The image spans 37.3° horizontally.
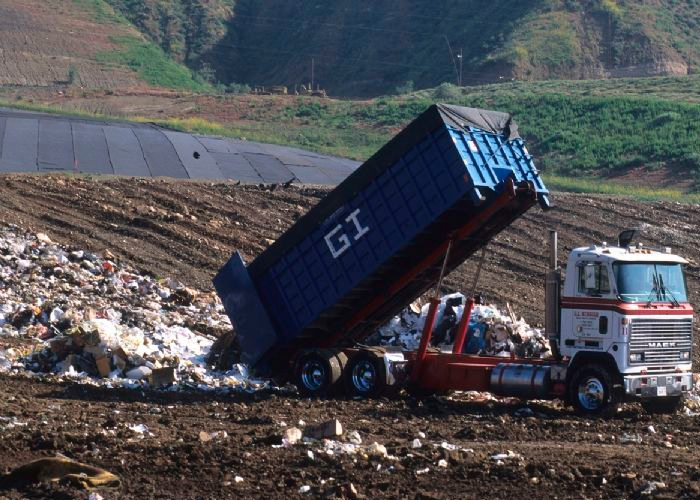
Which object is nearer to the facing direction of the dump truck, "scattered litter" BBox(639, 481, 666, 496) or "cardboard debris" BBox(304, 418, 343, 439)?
the scattered litter

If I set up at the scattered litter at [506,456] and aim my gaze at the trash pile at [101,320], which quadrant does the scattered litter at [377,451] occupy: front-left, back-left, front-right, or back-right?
front-left

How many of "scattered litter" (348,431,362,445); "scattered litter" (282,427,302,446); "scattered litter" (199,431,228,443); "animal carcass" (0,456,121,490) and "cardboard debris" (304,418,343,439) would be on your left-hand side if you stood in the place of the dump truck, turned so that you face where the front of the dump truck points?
0

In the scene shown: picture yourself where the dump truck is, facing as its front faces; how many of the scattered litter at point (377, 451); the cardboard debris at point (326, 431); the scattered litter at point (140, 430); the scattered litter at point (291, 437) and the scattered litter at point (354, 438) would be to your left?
0

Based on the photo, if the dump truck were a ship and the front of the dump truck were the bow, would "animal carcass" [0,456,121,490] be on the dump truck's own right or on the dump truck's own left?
on the dump truck's own right

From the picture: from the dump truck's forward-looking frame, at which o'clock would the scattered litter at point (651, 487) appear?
The scattered litter is roughly at 1 o'clock from the dump truck.

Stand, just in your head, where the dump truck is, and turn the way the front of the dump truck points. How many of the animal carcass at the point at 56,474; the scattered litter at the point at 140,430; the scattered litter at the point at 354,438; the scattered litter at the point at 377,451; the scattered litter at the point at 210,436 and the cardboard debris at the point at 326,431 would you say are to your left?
0

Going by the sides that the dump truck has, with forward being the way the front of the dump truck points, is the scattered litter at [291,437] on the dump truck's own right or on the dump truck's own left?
on the dump truck's own right

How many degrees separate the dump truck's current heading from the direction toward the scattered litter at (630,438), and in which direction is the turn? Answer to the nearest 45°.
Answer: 0° — it already faces it

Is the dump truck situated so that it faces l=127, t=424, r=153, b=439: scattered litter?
no

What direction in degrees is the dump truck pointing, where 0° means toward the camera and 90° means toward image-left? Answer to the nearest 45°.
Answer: approximately 315°

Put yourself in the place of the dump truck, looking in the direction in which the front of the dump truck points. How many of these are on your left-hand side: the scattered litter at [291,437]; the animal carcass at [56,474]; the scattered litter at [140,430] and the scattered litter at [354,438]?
0

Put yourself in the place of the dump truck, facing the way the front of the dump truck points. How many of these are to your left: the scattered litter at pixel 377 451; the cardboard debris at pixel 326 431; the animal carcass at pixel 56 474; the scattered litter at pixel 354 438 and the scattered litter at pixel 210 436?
0

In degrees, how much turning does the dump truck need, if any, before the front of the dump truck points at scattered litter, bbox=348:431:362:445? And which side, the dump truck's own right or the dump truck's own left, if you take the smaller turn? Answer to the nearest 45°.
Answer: approximately 45° to the dump truck's own right

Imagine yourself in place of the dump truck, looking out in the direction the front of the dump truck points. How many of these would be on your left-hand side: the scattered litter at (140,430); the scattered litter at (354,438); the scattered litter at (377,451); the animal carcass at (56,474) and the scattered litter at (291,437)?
0

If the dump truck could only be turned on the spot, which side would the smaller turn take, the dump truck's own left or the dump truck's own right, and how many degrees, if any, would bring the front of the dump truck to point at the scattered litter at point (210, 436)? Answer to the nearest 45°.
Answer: approximately 90° to the dump truck's own right

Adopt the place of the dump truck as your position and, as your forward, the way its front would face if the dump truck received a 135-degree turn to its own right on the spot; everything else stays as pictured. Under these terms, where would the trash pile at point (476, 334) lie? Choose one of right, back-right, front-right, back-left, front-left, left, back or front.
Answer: right
